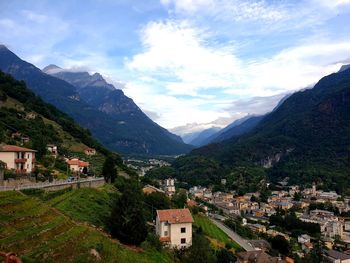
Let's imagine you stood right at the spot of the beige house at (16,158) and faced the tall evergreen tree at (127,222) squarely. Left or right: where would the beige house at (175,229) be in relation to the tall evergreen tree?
left

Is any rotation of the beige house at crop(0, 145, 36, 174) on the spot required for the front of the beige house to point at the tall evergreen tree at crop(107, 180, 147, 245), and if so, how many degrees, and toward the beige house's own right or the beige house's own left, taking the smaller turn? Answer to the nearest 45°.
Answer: approximately 45° to the beige house's own right

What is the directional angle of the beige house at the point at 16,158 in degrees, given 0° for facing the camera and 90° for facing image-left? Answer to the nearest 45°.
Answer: approximately 315°

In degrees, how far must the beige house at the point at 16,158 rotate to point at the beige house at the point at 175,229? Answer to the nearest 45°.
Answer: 0° — it already faces it

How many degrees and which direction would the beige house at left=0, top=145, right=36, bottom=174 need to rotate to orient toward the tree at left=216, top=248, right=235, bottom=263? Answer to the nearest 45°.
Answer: approximately 45° to its left

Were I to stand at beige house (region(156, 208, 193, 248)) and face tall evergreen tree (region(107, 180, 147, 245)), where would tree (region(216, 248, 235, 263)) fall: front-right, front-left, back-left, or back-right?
back-left

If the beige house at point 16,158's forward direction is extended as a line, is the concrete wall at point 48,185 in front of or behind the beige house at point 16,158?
in front
